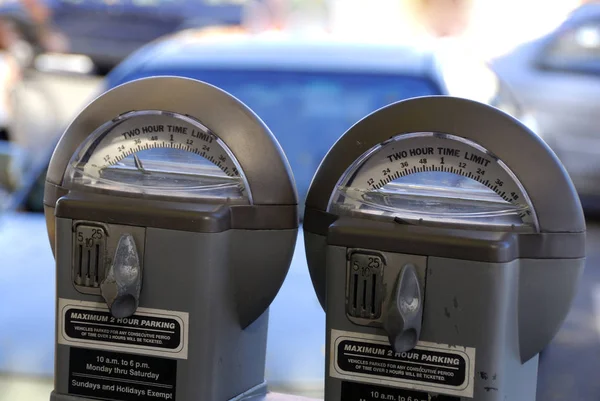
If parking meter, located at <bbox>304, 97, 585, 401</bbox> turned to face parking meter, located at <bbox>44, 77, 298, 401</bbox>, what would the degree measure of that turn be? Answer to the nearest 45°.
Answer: approximately 45° to its right

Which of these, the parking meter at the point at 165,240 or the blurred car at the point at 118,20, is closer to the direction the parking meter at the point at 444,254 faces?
the parking meter

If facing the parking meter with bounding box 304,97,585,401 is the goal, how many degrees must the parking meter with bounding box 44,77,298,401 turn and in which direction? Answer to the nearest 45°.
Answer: approximately 90° to its left

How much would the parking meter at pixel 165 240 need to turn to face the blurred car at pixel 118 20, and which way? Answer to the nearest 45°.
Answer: approximately 135° to its right

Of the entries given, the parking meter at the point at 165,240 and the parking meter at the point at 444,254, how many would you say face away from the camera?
0

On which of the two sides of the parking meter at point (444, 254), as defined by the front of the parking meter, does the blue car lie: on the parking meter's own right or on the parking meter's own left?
on the parking meter's own right

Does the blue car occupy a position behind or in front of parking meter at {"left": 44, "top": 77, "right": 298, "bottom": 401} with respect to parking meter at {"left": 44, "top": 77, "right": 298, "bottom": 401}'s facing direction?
behind

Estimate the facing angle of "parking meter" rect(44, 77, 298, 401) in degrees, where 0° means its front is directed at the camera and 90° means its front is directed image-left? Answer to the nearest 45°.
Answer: approximately 45°

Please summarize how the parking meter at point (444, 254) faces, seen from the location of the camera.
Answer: facing the viewer and to the left of the viewer
